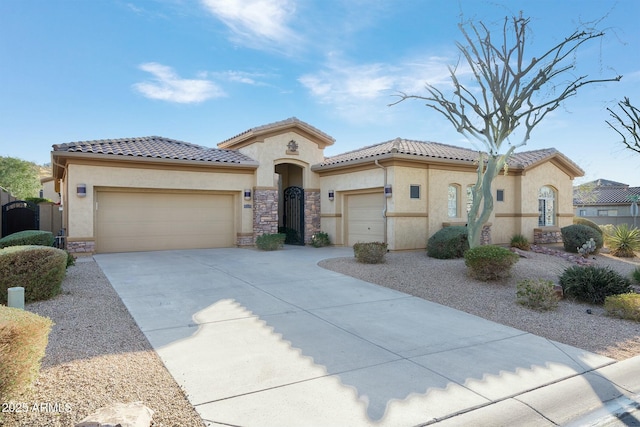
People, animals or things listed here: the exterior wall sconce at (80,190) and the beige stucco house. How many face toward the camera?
2

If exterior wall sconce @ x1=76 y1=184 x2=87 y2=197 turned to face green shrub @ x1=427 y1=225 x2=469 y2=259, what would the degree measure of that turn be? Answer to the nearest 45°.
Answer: approximately 45° to its left

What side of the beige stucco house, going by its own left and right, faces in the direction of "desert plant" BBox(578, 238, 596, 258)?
left

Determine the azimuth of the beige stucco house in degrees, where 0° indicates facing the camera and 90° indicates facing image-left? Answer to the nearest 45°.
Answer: approximately 0°

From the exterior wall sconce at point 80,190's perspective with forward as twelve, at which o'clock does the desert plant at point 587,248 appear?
The desert plant is roughly at 10 o'clock from the exterior wall sconce.

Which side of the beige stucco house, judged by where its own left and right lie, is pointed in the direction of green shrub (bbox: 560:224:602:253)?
left

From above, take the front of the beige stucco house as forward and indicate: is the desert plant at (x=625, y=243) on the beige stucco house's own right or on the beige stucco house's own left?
on the beige stucco house's own left

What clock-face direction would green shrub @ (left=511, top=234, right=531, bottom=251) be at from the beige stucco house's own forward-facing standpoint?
The green shrub is roughly at 9 o'clock from the beige stucco house.
